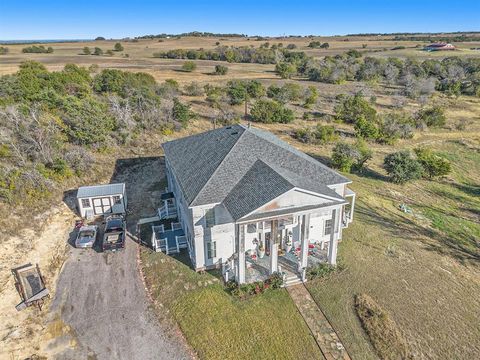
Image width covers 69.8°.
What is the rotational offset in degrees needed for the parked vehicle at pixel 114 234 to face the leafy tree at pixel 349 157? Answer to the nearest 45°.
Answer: approximately 90° to its right

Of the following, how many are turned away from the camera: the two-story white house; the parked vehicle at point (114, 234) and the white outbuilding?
1

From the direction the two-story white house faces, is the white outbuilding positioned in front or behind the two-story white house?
behind

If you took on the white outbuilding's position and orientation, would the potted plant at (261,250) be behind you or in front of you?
in front

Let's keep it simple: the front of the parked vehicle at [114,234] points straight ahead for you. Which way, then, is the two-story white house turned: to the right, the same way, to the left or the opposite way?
the opposite way

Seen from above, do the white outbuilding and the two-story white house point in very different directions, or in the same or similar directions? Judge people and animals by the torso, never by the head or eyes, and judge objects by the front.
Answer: same or similar directions

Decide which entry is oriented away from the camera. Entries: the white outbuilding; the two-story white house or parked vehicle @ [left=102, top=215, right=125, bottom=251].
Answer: the parked vehicle

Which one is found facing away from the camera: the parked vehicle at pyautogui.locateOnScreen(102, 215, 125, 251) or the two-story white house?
the parked vehicle

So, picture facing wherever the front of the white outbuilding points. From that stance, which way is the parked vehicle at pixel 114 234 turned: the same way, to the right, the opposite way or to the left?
the opposite way

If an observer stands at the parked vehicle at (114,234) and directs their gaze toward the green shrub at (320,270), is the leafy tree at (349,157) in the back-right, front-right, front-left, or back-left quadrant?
front-left

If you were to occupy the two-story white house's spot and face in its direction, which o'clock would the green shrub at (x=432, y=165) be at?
The green shrub is roughly at 9 o'clock from the two-story white house.

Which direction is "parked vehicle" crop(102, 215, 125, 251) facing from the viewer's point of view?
away from the camera

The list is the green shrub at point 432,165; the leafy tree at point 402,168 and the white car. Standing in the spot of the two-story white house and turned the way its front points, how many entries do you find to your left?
2

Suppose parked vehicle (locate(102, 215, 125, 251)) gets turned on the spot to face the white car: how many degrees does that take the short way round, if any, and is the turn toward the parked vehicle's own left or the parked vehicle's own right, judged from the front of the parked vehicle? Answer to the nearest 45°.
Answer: approximately 90° to the parked vehicle's own left

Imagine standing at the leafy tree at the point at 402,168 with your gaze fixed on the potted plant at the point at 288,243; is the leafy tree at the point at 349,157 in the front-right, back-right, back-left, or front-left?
front-right

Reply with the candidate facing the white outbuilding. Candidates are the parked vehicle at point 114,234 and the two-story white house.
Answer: the parked vehicle

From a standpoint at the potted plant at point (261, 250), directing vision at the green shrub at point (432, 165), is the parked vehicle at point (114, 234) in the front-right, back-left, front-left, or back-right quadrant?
back-left

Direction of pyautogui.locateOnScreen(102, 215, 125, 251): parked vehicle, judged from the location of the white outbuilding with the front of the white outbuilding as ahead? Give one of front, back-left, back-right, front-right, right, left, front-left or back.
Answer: front

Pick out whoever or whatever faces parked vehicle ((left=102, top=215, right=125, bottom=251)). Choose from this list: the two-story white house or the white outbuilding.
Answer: the white outbuilding

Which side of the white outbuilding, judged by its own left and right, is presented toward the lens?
front
